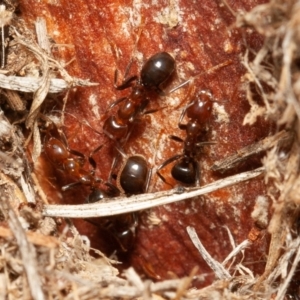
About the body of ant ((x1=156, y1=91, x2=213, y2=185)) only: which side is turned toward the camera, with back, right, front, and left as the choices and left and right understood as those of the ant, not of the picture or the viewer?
back

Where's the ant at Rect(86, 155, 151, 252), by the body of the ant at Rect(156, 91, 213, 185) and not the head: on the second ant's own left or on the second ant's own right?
on the second ant's own left
